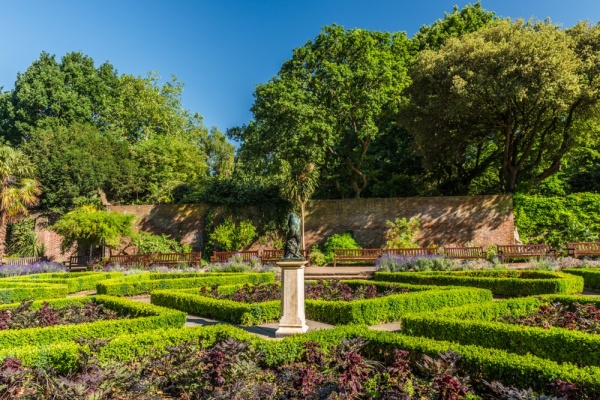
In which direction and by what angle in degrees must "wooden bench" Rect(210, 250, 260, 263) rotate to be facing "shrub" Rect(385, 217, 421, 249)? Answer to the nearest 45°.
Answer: approximately 90° to its left

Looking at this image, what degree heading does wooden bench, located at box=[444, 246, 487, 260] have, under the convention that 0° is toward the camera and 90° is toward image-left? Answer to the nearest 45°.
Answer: approximately 0°

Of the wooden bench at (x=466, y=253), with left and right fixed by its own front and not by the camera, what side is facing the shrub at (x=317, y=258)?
right

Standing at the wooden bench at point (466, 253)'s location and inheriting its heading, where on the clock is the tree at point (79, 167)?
The tree is roughly at 3 o'clock from the wooden bench.

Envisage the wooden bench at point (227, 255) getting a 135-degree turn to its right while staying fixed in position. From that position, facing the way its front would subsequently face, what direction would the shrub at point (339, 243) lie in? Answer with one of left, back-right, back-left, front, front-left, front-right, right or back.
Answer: back-right

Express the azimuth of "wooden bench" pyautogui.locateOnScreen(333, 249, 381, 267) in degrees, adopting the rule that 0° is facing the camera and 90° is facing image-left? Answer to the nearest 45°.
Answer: approximately 0°

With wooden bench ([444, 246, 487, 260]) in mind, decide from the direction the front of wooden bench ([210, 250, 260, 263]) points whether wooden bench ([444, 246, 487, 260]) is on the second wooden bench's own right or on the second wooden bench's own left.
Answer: on the second wooden bench's own left

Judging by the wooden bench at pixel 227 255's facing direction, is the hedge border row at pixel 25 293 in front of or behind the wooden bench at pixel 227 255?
in front

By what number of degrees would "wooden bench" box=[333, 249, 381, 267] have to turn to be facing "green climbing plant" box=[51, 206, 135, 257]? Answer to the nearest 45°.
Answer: approximately 90° to its right
